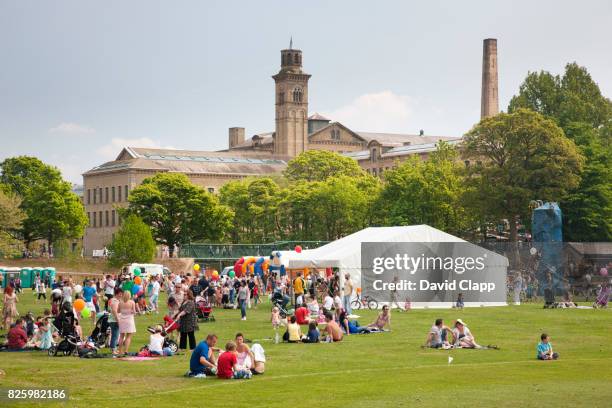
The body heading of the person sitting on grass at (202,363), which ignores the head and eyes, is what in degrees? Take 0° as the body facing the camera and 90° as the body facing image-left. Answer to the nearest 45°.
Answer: approximately 270°

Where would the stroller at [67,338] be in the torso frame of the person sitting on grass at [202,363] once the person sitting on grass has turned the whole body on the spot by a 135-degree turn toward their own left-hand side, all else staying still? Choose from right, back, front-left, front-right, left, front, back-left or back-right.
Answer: front

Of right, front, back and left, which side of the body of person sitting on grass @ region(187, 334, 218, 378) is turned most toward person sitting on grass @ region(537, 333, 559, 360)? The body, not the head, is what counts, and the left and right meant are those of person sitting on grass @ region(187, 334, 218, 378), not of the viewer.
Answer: front

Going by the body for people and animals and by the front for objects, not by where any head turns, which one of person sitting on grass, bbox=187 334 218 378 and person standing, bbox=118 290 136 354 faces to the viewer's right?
the person sitting on grass

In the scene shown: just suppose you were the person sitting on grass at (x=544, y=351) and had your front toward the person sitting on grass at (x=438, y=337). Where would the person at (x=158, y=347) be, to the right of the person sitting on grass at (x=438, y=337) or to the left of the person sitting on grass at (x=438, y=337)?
left

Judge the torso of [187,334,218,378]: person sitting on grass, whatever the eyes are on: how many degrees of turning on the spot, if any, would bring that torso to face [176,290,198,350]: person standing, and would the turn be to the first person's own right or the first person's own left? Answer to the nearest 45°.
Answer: approximately 90° to the first person's own left
